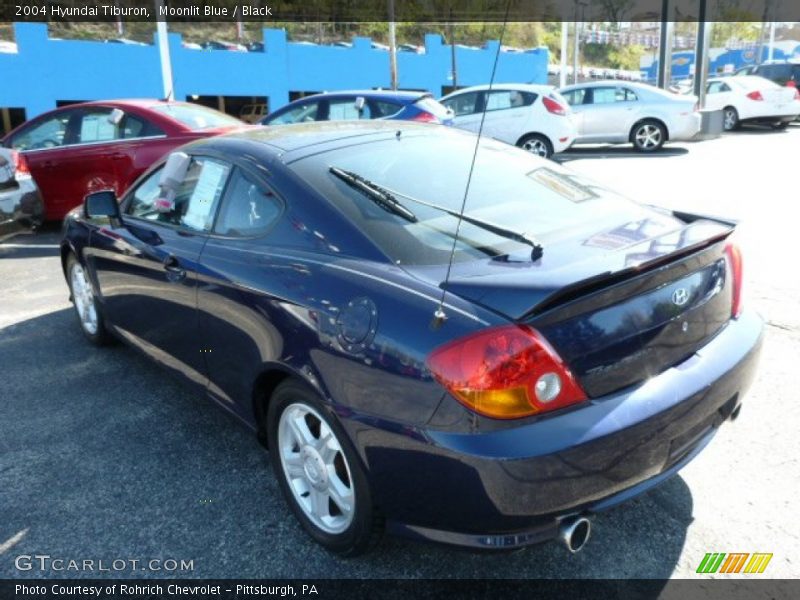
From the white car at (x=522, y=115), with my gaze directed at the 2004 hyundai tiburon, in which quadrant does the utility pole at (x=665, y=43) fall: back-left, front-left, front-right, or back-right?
back-left

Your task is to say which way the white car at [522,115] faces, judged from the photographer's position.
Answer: facing away from the viewer and to the left of the viewer

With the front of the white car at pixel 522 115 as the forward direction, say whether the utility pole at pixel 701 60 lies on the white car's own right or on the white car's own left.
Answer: on the white car's own right

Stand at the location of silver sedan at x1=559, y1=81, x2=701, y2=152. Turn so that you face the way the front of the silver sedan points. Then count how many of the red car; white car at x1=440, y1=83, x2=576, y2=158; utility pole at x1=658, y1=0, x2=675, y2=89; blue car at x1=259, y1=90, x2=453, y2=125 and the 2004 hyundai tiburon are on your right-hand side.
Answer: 1

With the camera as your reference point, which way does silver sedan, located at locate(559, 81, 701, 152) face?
facing to the left of the viewer

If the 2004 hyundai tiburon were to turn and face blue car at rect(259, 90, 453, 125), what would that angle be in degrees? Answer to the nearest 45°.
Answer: approximately 45° to its right

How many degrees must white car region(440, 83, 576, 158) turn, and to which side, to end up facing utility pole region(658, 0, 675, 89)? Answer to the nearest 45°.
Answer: approximately 90° to its right

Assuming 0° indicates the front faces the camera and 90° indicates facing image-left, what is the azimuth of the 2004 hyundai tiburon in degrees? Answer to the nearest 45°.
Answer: approximately 135°

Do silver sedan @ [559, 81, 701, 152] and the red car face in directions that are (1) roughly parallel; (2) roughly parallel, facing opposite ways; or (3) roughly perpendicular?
roughly parallel

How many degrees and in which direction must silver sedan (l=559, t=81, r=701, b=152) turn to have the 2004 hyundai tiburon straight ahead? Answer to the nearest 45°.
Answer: approximately 90° to its left

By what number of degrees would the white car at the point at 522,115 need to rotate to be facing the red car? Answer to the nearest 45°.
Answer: approximately 90° to its left

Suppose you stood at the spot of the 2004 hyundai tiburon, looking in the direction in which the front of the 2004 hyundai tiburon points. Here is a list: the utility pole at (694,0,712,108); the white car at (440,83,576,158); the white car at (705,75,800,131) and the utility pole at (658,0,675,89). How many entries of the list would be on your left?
0

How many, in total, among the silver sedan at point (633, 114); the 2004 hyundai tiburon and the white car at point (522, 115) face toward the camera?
0

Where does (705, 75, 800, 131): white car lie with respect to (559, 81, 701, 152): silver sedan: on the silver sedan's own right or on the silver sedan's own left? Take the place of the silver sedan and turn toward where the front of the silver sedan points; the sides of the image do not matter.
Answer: on the silver sedan's own right
